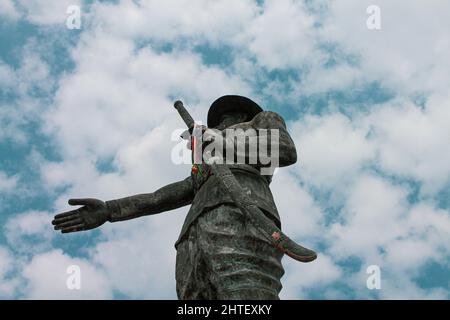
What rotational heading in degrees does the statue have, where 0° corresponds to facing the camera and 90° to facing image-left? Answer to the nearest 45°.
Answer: approximately 0°
